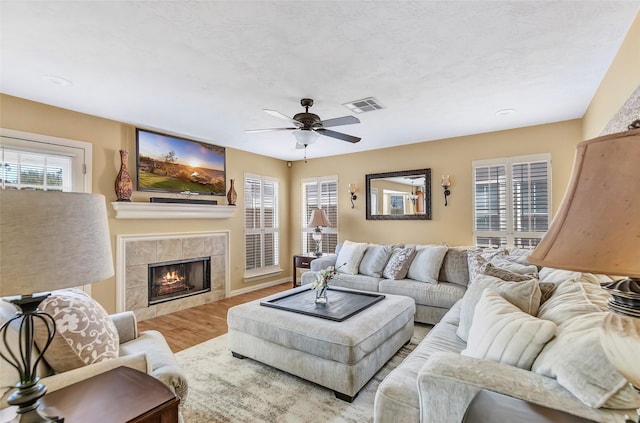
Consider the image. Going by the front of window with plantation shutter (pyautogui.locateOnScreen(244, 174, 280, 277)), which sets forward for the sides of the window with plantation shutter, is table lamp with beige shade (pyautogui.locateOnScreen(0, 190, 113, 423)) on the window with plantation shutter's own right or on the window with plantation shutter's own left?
on the window with plantation shutter's own right

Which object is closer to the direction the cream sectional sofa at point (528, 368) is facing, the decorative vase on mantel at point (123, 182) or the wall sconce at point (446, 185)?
the decorative vase on mantel

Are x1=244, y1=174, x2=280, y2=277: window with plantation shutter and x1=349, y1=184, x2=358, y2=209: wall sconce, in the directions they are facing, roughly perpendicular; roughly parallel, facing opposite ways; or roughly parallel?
roughly perpendicular

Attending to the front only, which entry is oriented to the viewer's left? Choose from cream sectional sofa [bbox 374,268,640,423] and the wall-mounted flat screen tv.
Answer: the cream sectional sofa

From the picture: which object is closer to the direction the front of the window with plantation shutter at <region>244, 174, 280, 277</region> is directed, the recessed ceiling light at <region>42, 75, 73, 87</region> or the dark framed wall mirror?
the dark framed wall mirror

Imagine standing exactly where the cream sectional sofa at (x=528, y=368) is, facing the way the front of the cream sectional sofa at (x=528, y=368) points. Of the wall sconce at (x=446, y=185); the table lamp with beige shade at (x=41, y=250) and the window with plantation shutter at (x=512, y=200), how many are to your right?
2

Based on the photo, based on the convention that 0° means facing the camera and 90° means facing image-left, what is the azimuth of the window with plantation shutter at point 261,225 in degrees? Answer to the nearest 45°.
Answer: approximately 315°

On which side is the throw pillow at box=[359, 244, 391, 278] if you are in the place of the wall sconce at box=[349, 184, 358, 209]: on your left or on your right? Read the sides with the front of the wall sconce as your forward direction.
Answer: on your left

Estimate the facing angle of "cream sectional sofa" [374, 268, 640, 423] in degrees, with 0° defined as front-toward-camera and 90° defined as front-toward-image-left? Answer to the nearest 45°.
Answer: approximately 90°

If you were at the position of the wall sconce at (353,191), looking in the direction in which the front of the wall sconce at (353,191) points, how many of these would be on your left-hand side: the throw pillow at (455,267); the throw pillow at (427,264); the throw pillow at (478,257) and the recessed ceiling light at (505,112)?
4

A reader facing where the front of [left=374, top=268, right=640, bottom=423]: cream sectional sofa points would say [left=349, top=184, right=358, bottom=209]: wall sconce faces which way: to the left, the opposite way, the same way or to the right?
to the left

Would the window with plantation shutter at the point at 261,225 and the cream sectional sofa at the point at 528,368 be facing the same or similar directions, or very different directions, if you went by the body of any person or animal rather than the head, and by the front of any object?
very different directions

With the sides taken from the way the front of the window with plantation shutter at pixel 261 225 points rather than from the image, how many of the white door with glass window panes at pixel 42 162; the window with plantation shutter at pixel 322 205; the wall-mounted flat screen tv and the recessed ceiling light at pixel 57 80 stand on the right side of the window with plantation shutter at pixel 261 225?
3
